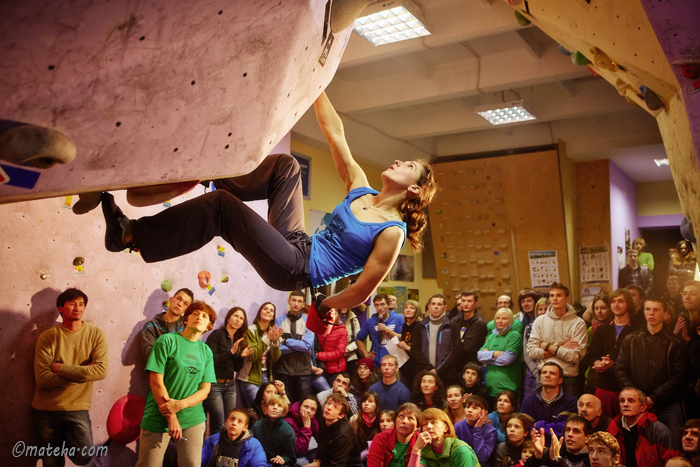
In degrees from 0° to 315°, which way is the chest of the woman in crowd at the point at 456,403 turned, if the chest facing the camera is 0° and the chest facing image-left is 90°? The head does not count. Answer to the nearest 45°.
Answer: approximately 45°

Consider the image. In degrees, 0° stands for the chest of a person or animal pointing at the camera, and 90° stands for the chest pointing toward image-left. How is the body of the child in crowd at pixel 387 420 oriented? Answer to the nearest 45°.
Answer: approximately 45°

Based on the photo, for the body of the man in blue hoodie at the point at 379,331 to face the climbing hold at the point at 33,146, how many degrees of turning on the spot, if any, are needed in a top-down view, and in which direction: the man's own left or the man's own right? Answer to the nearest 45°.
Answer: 0° — they already face it

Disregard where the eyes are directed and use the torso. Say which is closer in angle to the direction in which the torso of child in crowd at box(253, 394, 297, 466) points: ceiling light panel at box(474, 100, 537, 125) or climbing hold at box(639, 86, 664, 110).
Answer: the climbing hold

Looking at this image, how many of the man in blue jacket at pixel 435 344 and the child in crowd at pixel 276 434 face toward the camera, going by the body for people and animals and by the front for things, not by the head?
2

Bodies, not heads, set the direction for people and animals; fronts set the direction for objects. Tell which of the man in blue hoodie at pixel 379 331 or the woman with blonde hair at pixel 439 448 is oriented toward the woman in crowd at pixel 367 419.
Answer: the man in blue hoodie
